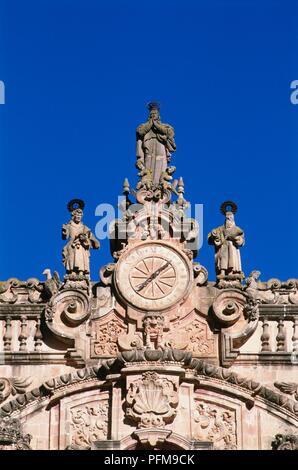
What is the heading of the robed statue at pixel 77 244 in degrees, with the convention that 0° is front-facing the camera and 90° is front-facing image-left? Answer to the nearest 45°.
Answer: approximately 0°

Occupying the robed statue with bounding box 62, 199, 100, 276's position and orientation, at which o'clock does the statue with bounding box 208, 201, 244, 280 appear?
The statue is roughly at 9 o'clock from the robed statue.

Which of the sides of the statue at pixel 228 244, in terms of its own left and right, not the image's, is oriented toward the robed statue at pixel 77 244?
right

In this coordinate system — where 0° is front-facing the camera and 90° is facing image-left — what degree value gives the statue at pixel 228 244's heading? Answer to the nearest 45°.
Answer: approximately 0°
